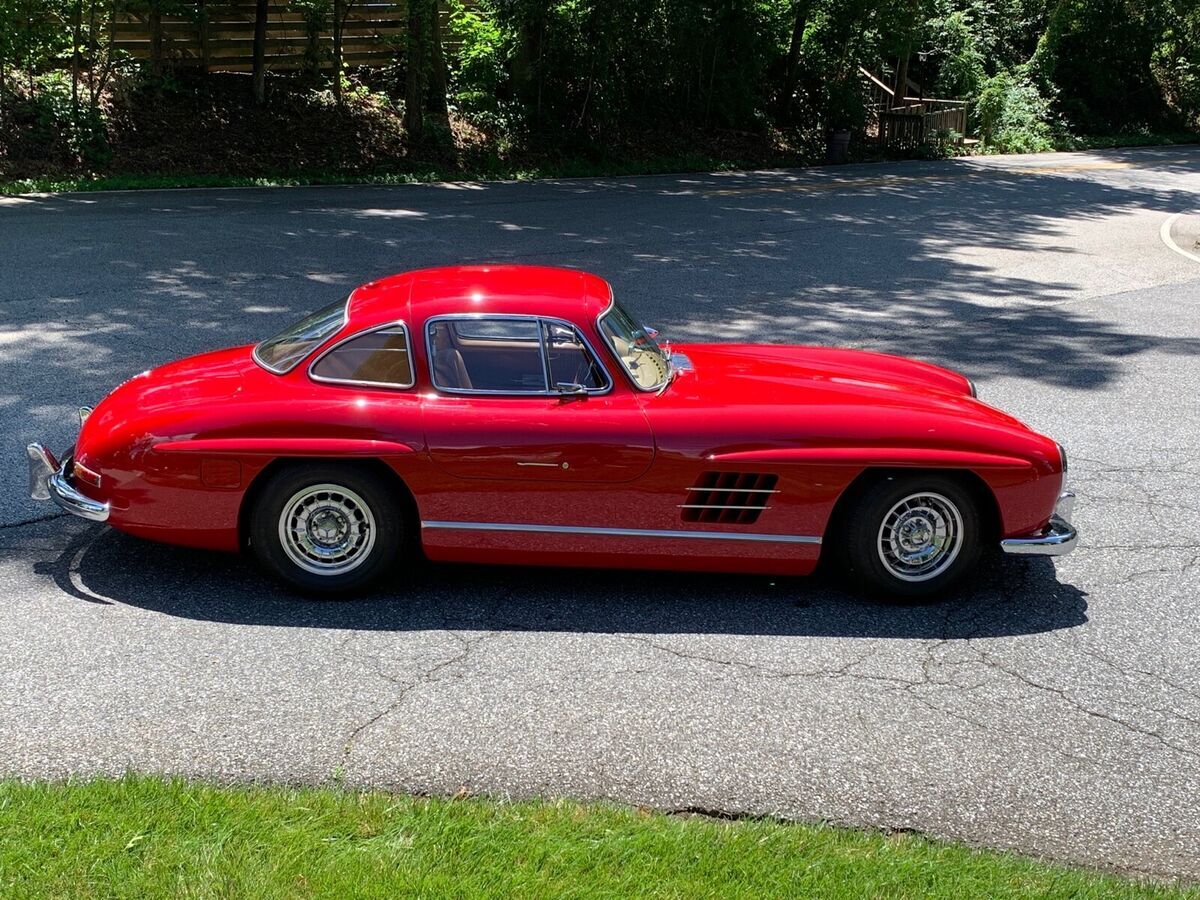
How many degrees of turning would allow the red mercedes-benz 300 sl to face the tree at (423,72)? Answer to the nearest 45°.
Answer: approximately 90° to its left

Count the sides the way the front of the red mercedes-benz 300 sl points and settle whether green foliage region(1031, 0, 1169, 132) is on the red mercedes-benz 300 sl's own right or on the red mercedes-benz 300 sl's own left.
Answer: on the red mercedes-benz 300 sl's own left

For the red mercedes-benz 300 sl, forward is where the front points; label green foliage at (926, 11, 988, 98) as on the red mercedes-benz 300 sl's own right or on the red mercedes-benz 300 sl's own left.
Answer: on the red mercedes-benz 300 sl's own left

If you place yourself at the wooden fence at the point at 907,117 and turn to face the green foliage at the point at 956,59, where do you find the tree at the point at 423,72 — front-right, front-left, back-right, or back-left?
back-left

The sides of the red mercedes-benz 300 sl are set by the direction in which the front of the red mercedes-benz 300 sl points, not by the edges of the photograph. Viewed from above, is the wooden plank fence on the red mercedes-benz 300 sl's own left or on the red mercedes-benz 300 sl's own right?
on the red mercedes-benz 300 sl's own left

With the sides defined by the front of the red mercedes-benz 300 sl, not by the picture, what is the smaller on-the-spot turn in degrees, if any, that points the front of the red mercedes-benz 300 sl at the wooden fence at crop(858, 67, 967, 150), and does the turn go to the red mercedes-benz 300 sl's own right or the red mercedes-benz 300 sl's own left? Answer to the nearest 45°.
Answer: approximately 90° to the red mercedes-benz 300 sl's own left

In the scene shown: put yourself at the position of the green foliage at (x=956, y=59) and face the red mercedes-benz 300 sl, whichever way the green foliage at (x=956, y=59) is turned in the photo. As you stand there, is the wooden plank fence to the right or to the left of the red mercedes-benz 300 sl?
right

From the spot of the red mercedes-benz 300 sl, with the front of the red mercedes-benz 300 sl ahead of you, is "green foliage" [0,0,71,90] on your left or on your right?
on your left

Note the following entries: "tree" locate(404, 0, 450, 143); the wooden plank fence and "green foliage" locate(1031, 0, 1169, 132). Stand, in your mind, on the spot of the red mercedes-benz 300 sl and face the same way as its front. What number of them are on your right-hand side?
0

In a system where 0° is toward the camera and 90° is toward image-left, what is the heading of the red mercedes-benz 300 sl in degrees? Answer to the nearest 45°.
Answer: approximately 270°
